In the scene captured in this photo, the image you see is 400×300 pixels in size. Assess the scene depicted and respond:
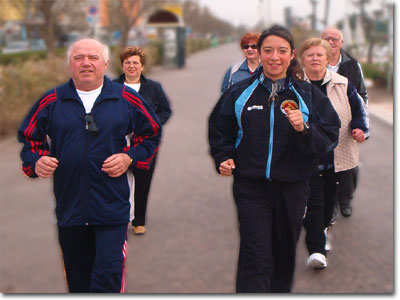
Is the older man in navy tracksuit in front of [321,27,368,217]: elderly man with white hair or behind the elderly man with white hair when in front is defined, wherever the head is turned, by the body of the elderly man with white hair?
in front

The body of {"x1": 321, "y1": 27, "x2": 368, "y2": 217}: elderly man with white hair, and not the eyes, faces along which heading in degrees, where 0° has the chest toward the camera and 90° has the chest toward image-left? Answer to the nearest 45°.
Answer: approximately 0°

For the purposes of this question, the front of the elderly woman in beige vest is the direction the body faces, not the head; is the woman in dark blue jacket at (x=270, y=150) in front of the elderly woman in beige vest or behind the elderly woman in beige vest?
in front

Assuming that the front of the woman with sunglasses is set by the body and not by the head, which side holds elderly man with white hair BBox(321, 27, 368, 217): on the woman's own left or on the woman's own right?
on the woman's own left

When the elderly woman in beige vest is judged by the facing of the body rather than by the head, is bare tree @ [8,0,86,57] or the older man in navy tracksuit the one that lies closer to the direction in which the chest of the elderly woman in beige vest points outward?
the older man in navy tracksuit

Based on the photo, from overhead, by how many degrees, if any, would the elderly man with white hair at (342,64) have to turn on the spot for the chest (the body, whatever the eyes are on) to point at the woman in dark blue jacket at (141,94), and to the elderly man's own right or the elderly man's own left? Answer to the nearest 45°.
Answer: approximately 90° to the elderly man's own right

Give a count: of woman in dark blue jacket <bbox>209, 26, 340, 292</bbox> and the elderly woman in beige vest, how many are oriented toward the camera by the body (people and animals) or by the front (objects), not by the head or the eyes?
2

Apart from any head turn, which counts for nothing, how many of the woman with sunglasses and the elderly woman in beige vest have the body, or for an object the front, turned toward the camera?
2
